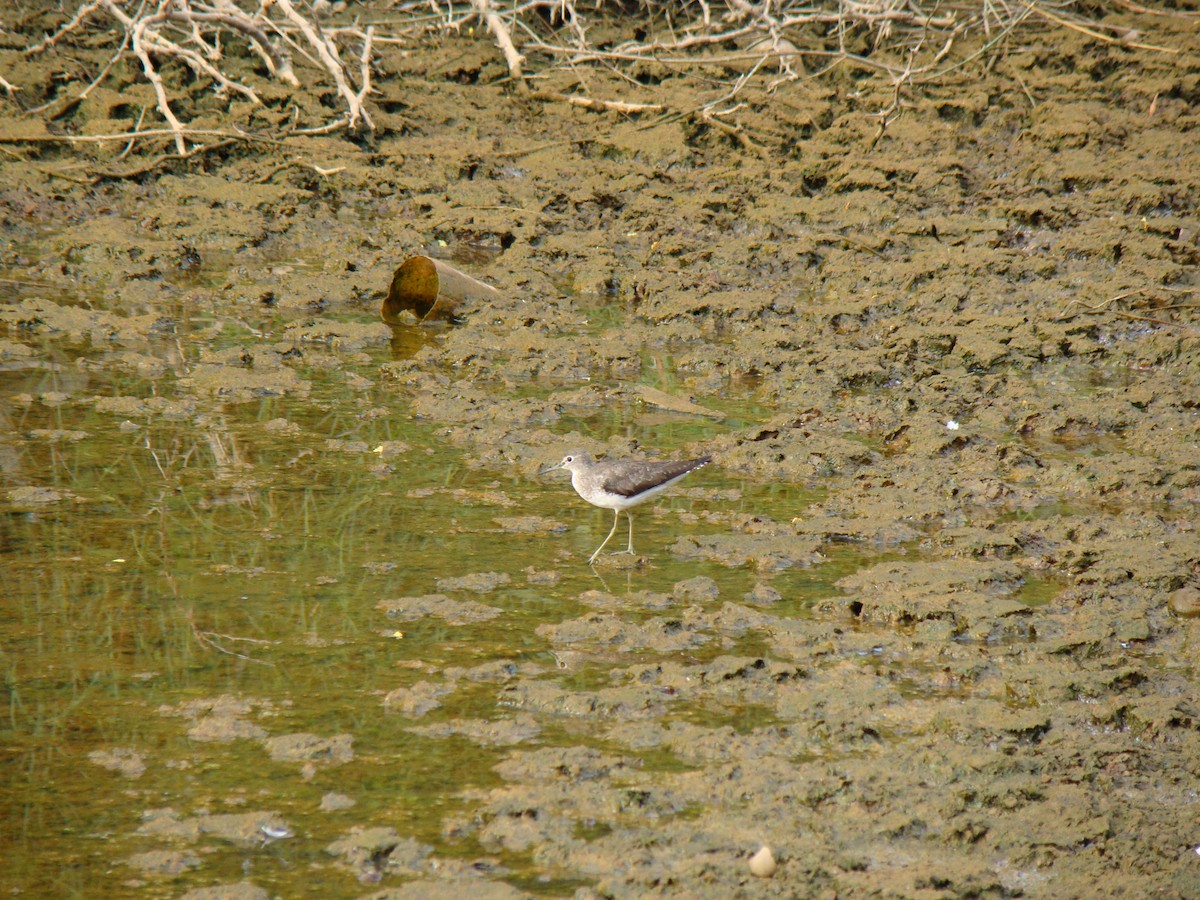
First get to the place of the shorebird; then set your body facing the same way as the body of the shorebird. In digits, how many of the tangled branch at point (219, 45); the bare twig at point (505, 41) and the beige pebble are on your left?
1

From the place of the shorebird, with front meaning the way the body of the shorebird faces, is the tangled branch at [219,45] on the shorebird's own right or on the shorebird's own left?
on the shorebird's own right

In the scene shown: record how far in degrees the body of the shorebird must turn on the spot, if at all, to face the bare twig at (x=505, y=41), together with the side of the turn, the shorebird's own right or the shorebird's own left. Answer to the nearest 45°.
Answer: approximately 90° to the shorebird's own right

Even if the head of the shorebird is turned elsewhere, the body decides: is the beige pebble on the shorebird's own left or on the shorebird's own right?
on the shorebird's own left

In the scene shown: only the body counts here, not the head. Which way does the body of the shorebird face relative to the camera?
to the viewer's left
